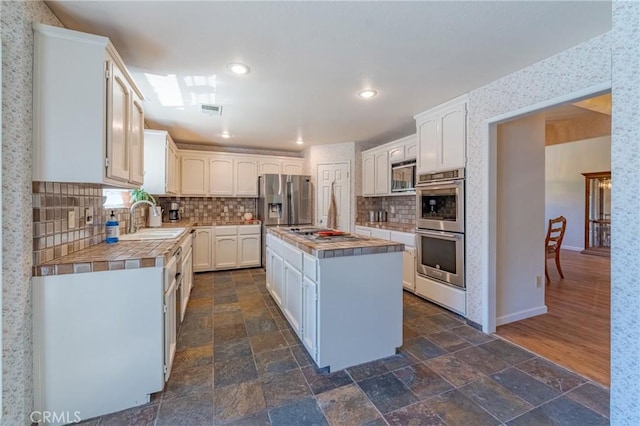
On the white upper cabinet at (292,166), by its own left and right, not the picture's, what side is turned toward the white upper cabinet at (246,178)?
right

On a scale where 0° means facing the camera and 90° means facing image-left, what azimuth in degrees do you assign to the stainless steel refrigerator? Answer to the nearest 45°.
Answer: approximately 0°

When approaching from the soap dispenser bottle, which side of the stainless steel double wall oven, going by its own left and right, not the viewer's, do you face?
front

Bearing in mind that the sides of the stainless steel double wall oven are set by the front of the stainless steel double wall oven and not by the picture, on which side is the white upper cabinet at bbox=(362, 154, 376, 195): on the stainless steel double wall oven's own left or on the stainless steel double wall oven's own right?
on the stainless steel double wall oven's own right

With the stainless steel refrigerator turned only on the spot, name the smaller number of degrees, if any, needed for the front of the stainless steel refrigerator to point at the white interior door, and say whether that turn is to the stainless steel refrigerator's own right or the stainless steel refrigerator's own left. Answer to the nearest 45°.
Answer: approximately 90° to the stainless steel refrigerator's own left

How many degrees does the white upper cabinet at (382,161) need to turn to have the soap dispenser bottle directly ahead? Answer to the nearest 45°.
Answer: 0° — it already faces it

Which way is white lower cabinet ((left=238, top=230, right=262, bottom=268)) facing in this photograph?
toward the camera

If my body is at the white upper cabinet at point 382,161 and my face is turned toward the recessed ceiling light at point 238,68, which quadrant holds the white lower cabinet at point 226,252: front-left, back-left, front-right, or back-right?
front-right

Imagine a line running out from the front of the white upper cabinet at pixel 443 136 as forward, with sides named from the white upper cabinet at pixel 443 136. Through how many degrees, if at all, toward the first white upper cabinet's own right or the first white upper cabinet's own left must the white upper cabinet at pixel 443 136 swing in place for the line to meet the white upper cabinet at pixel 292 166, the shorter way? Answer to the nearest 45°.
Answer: approximately 90° to the first white upper cabinet's own right

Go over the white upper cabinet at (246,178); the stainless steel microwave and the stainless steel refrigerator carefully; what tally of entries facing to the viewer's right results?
0

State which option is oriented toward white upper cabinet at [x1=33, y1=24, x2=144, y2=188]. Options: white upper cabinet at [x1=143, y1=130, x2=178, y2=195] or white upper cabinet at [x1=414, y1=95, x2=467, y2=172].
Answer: white upper cabinet at [x1=414, y1=95, x2=467, y2=172]

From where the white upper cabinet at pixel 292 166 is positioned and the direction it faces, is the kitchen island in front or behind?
in front

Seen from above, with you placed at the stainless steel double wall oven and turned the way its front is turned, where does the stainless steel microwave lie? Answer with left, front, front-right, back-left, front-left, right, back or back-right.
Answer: right

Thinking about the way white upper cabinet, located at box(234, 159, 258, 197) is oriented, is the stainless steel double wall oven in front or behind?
in front

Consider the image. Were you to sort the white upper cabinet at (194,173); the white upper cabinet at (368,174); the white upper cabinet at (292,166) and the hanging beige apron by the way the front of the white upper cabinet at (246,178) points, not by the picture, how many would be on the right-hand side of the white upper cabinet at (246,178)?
1

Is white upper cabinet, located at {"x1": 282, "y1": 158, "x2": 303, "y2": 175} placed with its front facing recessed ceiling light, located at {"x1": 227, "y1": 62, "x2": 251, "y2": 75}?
yes

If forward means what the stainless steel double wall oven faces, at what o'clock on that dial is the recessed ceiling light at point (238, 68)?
The recessed ceiling light is roughly at 12 o'clock from the stainless steel double wall oven.

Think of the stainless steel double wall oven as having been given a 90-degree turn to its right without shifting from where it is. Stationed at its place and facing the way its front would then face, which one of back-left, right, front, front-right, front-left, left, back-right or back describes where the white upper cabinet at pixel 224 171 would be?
front-left

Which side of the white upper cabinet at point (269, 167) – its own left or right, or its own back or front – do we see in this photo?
front
